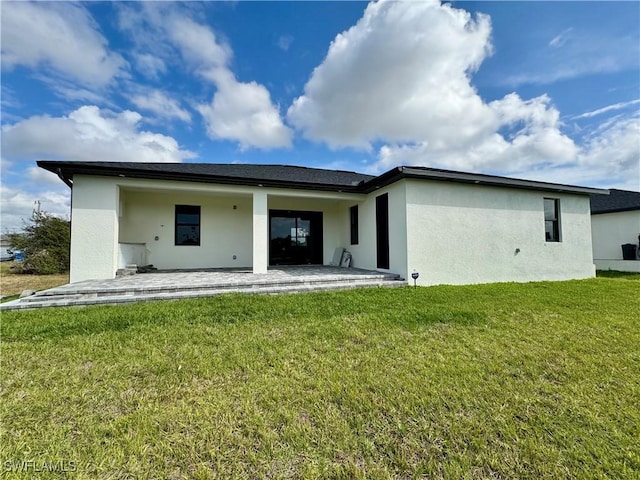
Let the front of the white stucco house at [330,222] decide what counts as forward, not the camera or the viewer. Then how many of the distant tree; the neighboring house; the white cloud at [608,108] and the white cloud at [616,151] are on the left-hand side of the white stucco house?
1

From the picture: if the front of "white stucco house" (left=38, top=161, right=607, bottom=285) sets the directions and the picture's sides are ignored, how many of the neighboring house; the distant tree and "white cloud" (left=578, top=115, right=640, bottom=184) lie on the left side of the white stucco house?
1
